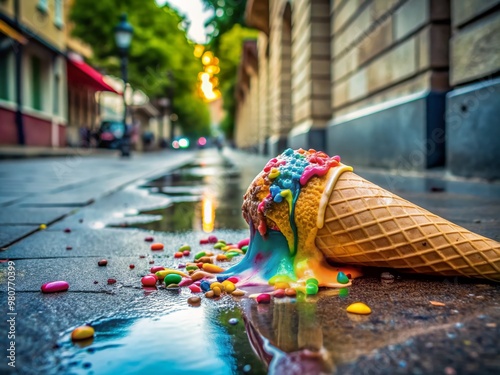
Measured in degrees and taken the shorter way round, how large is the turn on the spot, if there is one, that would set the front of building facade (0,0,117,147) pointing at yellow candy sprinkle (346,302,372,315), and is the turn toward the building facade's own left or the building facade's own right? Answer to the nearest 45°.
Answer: approximately 45° to the building facade's own right

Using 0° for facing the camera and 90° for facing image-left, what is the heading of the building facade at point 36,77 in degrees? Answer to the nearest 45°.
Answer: approximately 315°

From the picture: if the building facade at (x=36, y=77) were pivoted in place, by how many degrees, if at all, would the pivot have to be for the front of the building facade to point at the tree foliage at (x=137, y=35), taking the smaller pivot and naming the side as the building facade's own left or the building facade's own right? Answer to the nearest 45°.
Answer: approximately 90° to the building facade's own left

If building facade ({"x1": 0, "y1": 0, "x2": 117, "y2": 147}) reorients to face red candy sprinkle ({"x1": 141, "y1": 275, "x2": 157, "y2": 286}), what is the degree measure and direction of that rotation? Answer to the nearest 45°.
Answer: approximately 45° to its right

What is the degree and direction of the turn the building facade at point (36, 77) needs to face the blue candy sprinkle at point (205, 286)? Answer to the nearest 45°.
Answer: approximately 45° to its right

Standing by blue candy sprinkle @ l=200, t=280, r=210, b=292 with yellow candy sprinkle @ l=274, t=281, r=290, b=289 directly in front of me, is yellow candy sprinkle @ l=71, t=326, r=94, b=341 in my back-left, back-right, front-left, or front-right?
back-right

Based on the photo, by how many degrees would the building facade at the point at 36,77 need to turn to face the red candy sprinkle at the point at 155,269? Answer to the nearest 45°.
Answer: approximately 45° to its right

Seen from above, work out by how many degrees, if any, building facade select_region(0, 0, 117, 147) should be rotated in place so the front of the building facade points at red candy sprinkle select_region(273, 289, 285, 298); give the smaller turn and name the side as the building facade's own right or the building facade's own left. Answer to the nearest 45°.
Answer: approximately 45° to the building facade's own right
